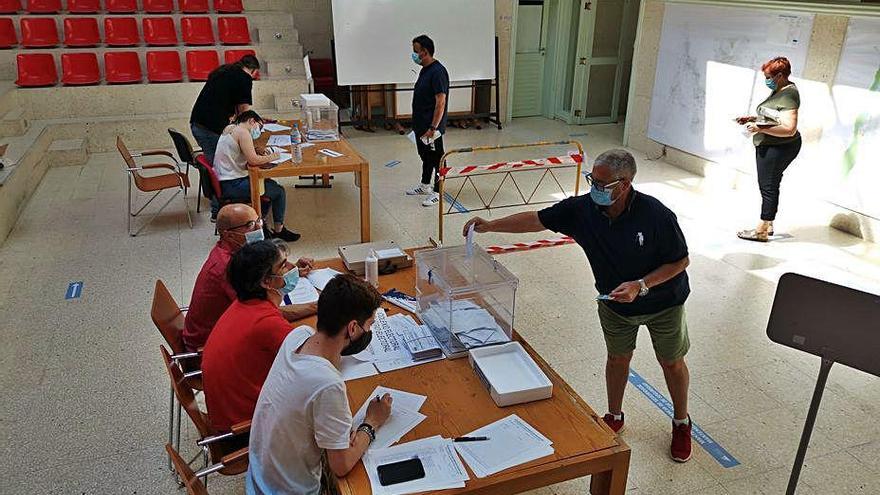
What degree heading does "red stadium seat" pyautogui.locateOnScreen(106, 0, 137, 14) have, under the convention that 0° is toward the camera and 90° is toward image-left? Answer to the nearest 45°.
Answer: approximately 0°

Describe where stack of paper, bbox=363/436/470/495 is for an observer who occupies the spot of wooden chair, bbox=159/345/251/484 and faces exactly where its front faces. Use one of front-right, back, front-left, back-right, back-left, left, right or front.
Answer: front-right

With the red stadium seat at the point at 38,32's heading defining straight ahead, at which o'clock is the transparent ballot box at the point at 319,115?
The transparent ballot box is roughly at 11 o'clock from the red stadium seat.

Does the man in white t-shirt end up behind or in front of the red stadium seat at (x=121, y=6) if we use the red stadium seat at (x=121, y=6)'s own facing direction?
in front

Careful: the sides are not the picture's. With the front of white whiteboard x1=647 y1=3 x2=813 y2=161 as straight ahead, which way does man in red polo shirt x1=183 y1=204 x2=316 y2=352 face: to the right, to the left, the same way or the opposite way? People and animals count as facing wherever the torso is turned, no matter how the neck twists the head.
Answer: the opposite way

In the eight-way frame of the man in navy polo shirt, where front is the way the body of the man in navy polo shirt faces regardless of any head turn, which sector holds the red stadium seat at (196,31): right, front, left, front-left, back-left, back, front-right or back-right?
right

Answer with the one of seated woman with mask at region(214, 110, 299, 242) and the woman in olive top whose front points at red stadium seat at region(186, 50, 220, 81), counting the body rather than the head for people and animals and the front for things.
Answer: the woman in olive top

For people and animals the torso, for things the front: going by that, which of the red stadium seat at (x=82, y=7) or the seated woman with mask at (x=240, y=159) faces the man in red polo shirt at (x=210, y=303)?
the red stadium seat

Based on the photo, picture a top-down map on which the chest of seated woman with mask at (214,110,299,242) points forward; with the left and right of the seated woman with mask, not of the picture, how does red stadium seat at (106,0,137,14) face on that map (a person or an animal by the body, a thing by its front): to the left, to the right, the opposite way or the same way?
to the right

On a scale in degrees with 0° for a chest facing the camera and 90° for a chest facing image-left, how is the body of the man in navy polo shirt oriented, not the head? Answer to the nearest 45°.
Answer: approximately 45°

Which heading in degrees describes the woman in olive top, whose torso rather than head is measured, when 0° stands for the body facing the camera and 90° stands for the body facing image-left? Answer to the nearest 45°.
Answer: approximately 90°

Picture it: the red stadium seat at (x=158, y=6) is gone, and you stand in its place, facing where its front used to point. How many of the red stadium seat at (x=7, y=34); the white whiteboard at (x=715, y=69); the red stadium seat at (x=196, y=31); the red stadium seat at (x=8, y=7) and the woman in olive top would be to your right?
2

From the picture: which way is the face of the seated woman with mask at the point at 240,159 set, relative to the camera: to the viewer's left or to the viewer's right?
to the viewer's right
